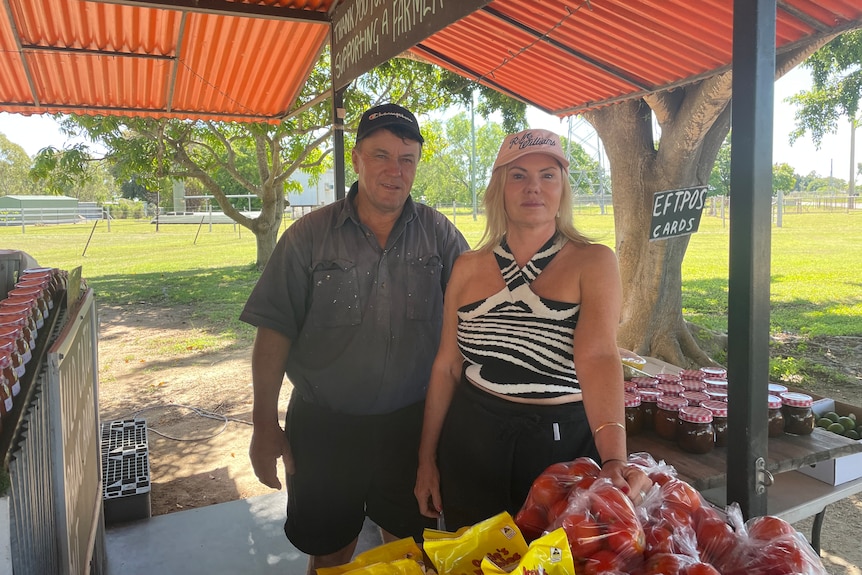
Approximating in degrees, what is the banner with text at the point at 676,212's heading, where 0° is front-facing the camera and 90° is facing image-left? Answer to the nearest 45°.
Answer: approximately 0°

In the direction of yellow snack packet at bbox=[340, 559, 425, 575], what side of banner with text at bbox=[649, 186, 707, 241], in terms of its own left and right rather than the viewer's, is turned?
front

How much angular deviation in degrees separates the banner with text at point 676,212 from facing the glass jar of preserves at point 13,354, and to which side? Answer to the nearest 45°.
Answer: approximately 45° to its right

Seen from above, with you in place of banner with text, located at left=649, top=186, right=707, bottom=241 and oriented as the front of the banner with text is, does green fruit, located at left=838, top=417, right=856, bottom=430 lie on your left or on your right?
on your left

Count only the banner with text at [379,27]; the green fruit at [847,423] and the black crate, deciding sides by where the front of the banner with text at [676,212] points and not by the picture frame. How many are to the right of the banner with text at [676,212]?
2

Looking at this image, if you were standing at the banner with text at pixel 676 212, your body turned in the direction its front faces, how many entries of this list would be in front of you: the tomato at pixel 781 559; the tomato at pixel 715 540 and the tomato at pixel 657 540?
3

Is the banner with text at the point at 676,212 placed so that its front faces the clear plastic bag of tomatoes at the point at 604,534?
yes

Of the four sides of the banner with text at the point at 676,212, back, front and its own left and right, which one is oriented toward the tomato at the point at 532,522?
front
